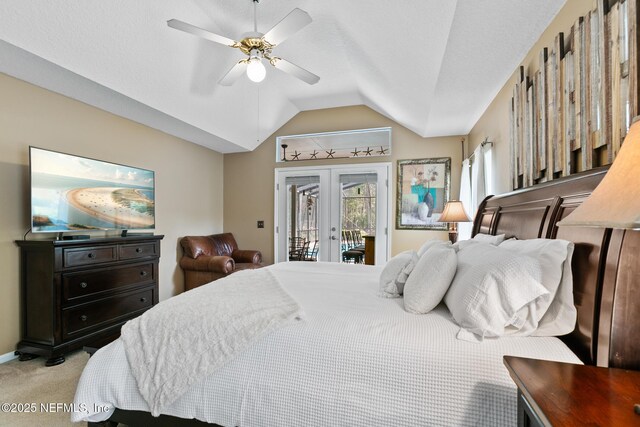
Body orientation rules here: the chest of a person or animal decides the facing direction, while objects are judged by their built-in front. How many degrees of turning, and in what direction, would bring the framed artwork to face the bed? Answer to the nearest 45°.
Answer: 0° — it already faces it

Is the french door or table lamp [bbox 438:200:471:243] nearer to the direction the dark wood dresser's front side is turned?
the table lamp

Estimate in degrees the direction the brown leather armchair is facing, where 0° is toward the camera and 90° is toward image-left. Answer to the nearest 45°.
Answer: approximately 315°

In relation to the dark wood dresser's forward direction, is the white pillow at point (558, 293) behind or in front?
in front

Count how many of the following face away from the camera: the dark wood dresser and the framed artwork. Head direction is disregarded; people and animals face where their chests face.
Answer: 0

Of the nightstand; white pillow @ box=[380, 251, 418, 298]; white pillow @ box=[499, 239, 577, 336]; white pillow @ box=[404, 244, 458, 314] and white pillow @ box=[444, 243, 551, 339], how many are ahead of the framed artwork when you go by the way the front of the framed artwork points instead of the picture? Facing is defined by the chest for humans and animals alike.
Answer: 5

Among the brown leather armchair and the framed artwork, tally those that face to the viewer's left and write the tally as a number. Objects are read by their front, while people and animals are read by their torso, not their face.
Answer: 0

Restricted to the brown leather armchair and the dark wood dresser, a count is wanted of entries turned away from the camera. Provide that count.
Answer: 0

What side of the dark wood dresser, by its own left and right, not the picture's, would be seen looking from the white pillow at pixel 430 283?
front

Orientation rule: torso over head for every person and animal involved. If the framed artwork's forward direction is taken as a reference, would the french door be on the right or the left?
on its right

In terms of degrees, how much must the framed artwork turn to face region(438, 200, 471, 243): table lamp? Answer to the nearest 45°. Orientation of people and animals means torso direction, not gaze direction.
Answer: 0° — it already faces it

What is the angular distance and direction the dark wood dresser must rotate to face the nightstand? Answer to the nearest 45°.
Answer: approximately 45° to its right

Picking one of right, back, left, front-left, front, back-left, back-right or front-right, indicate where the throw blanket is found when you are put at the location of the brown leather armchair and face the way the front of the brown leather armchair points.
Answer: front-right
